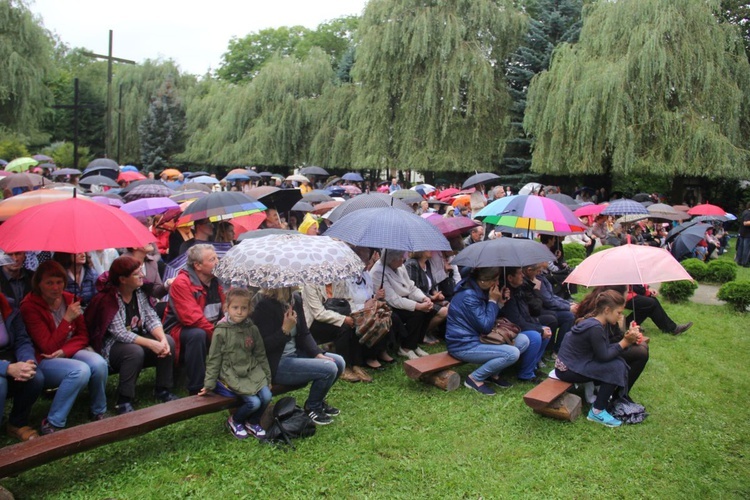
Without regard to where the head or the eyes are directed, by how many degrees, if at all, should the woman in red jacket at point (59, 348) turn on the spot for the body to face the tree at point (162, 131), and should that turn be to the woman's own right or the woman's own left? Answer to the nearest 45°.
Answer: approximately 135° to the woman's own left

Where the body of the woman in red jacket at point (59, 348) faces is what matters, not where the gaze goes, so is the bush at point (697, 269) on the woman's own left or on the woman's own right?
on the woman's own left

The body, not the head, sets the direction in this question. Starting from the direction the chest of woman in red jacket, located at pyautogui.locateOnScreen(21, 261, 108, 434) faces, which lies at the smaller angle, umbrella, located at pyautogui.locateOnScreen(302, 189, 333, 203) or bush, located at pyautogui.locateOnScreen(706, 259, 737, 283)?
the bush

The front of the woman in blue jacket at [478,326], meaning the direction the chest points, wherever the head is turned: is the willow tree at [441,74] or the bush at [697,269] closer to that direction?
the bush

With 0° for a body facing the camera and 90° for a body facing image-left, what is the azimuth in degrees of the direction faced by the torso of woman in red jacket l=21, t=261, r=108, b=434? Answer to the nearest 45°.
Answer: approximately 315°
